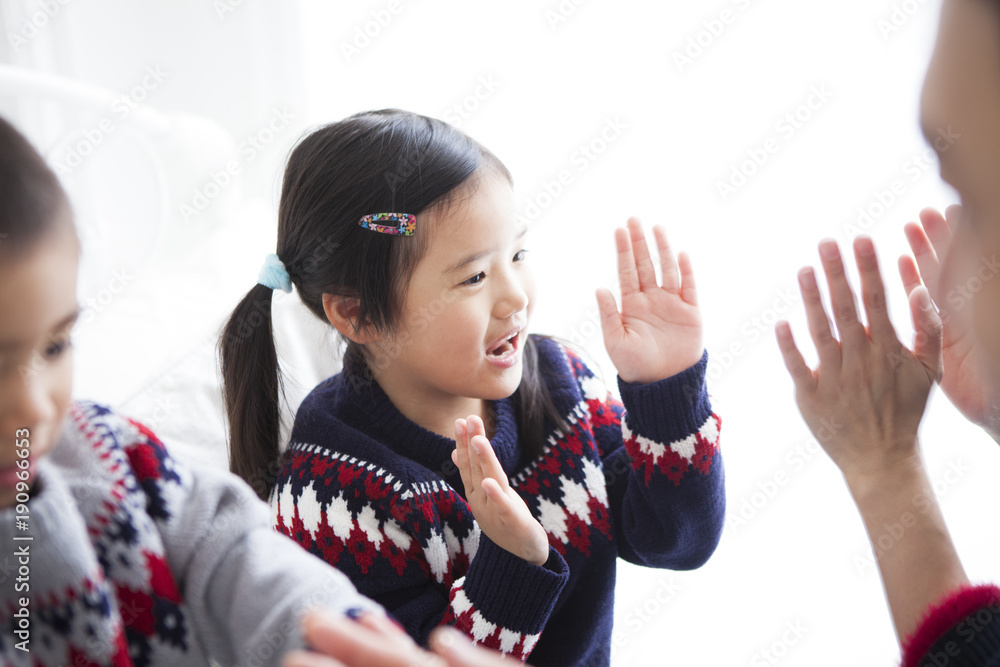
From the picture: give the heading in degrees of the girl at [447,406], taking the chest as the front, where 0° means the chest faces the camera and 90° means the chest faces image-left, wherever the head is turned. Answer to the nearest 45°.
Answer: approximately 315°

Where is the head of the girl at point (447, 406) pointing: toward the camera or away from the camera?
toward the camera
